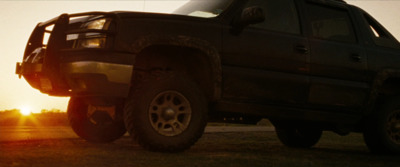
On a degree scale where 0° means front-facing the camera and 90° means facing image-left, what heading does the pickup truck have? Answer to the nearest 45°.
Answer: approximately 45°
